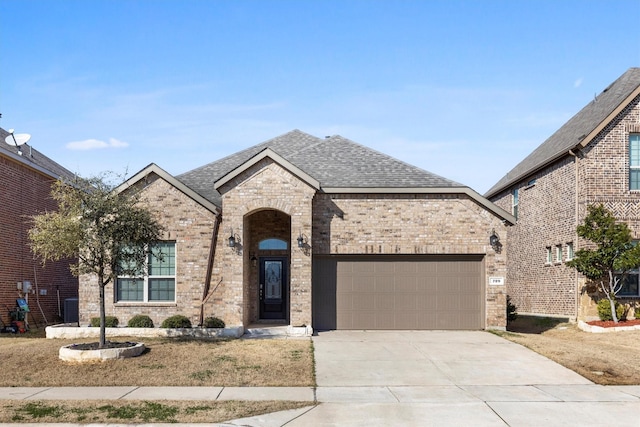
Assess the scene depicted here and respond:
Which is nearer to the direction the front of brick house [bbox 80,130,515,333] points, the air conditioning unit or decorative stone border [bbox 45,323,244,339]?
the decorative stone border

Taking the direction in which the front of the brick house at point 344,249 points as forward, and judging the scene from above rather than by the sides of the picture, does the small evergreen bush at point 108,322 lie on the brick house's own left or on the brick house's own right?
on the brick house's own right

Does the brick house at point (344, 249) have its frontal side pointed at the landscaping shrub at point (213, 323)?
no

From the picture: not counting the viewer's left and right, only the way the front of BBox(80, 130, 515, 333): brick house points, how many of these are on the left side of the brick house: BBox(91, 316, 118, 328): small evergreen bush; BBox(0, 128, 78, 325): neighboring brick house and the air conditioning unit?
0

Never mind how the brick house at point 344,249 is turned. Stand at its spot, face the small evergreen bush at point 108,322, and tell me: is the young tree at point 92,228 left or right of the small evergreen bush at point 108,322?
left

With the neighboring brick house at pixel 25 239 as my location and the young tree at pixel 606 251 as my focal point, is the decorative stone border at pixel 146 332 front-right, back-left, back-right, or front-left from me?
front-right

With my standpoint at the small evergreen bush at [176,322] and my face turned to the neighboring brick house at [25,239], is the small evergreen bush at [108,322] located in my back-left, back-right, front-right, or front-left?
front-left

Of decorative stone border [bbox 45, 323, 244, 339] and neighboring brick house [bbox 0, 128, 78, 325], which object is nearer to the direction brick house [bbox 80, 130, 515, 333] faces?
the decorative stone border

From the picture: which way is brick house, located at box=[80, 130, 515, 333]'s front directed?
toward the camera

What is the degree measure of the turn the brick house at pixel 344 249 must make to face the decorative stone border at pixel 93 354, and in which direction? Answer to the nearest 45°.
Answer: approximately 45° to its right

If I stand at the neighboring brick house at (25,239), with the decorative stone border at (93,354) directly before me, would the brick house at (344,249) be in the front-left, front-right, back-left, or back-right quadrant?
front-left

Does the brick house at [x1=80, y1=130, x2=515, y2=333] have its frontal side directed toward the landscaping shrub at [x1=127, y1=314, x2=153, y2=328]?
no

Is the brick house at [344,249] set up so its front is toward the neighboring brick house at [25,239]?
no

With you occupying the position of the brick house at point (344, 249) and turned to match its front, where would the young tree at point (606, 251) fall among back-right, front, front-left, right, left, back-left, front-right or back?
left

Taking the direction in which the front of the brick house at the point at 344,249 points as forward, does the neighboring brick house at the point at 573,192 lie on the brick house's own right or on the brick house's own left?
on the brick house's own left
